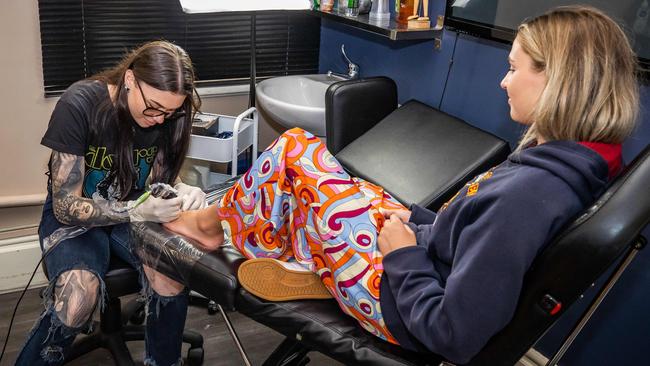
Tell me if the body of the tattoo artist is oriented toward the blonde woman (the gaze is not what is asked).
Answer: yes

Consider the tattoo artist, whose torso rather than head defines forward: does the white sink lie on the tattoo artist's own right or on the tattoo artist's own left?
on the tattoo artist's own left

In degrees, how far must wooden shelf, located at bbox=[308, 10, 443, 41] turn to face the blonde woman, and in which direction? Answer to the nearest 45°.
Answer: approximately 45° to its left

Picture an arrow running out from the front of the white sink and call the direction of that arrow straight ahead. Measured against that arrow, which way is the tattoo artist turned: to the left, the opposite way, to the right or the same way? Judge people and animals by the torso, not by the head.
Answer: to the left

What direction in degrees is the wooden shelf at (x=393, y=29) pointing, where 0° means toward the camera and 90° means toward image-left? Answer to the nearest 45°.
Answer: approximately 45°

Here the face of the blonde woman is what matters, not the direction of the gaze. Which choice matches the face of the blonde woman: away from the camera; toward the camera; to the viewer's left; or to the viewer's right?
to the viewer's left
